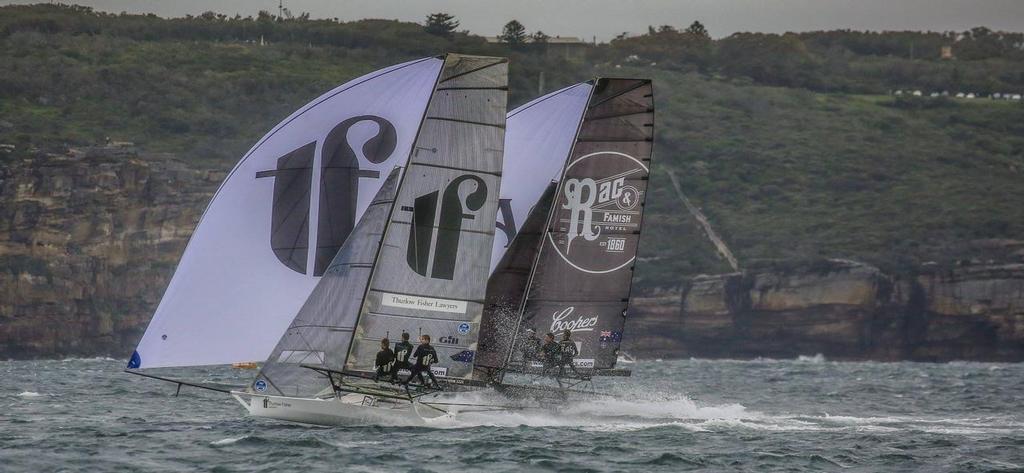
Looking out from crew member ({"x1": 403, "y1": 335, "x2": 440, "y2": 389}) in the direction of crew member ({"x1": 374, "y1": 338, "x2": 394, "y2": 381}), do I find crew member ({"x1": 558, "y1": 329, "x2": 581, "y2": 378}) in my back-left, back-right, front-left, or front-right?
back-right

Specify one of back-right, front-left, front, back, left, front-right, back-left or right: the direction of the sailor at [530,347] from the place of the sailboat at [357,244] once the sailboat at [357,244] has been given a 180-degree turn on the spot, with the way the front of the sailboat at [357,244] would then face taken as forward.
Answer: front-left

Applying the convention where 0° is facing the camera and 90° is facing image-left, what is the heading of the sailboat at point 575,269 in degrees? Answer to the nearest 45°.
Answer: approximately 90°

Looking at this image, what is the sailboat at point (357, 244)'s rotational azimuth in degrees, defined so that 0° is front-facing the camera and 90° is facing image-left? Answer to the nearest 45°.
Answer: approximately 90°

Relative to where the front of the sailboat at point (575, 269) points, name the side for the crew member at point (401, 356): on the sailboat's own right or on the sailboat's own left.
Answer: on the sailboat's own left

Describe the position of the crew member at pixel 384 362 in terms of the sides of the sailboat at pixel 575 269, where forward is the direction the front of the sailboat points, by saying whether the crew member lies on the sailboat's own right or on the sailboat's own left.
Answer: on the sailboat's own left
